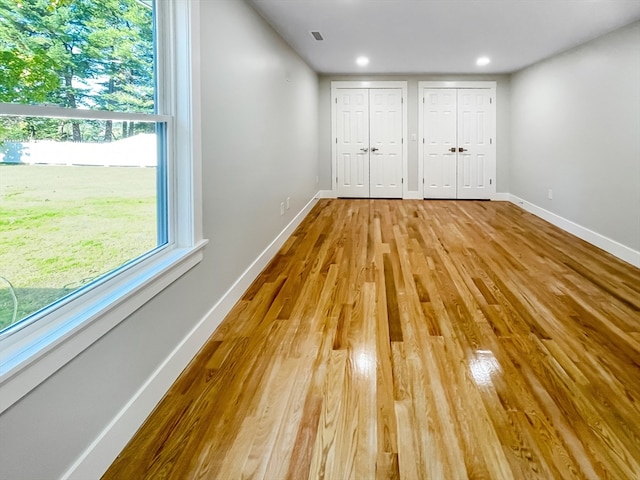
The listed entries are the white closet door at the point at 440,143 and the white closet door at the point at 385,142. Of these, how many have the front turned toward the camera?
2

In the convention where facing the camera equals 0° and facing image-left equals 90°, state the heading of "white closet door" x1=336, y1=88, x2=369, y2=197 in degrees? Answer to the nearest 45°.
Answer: approximately 0°

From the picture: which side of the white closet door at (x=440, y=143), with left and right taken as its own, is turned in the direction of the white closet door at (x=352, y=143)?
right

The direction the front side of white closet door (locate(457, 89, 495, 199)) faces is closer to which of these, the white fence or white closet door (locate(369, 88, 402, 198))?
the white fence

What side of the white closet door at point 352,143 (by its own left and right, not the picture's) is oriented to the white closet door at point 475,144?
left
